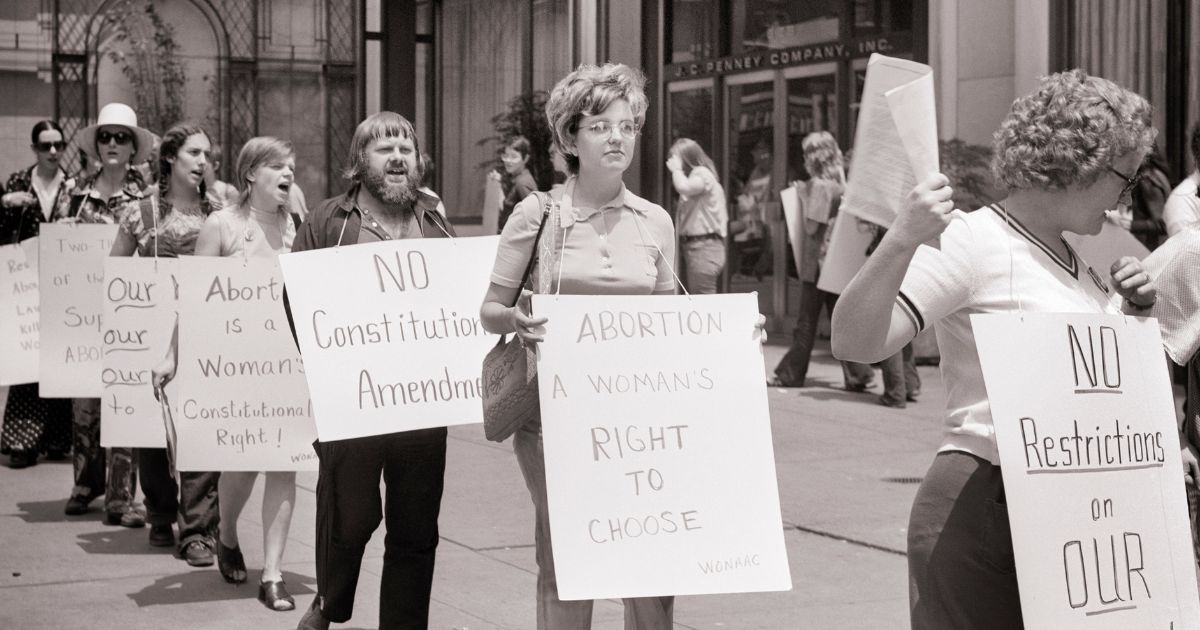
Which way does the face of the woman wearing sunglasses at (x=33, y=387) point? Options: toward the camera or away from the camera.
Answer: toward the camera

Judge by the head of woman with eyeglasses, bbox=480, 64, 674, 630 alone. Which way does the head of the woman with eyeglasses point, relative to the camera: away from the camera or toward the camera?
toward the camera

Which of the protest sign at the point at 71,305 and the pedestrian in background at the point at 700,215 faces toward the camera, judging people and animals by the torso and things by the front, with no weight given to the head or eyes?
the protest sign

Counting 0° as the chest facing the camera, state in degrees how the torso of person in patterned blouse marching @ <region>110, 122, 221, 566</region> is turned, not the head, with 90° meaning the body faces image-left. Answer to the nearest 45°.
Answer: approximately 315°

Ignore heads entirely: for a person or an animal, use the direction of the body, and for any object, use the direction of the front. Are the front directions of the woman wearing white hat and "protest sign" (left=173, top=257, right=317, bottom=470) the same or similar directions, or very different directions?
same or similar directions

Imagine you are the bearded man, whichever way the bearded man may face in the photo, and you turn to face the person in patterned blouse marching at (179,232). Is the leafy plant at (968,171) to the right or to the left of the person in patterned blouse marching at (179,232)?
right

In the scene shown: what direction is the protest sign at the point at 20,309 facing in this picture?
toward the camera

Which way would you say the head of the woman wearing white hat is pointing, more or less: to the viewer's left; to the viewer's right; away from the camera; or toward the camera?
toward the camera

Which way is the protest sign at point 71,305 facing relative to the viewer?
toward the camera

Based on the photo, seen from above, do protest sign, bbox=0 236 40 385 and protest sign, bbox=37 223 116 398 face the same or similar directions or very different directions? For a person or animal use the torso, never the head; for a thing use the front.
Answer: same or similar directions

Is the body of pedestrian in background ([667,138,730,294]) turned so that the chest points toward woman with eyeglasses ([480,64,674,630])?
no

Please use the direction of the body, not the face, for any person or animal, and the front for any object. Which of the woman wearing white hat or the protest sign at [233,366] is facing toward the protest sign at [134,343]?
the woman wearing white hat
